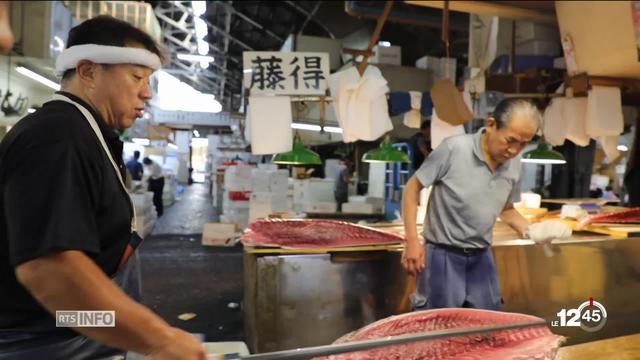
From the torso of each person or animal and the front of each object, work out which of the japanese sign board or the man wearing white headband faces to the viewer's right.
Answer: the man wearing white headband

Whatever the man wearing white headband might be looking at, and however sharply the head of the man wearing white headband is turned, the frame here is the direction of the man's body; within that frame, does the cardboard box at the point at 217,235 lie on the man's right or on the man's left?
on the man's left

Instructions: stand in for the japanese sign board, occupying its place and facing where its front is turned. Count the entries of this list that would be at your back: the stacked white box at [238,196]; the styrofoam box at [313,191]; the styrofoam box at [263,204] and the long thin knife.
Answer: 3

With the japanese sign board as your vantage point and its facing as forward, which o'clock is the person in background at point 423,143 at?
The person in background is roughly at 7 o'clock from the japanese sign board.

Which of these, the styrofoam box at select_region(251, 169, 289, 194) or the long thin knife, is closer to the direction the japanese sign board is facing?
the long thin knife

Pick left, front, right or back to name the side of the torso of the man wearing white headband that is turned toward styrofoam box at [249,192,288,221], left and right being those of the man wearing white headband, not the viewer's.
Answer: left

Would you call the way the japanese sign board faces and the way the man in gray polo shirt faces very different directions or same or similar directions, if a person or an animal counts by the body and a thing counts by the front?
same or similar directions

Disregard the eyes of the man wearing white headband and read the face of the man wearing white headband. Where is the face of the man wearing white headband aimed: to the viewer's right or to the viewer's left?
to the viewer's right

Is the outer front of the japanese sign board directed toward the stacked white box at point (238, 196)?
no

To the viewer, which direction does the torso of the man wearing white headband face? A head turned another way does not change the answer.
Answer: to the viewer's right

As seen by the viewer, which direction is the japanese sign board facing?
toward the camera

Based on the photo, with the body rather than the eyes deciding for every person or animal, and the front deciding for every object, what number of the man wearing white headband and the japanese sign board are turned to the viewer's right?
1

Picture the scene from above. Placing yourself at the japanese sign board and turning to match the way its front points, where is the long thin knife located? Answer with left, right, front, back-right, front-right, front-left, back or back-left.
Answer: front
